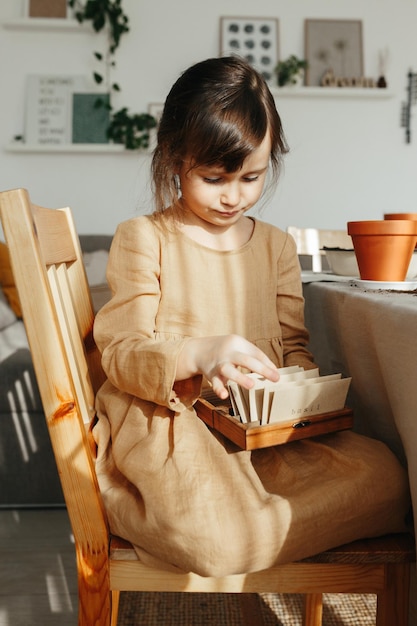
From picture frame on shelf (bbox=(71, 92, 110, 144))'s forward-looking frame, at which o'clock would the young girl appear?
The young girl is roughly at 12 o'clock from the picture frame on shelf.

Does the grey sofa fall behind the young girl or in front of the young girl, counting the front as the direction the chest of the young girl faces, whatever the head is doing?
behind

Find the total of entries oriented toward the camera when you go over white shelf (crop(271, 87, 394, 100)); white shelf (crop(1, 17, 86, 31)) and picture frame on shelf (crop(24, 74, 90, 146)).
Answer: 3

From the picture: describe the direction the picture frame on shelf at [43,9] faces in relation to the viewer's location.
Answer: facing the viewer

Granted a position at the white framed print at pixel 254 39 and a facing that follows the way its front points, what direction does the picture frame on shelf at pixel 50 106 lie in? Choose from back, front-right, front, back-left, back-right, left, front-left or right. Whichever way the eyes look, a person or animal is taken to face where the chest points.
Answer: right

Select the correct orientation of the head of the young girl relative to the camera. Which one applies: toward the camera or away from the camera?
toward the camera

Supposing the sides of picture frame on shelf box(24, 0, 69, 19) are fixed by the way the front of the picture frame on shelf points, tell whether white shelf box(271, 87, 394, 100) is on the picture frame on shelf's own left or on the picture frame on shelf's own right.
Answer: on the picture frame on shelf's own left

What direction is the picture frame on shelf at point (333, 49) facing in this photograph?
toward the camera

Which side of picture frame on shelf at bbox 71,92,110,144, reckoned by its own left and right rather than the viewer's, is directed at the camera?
front

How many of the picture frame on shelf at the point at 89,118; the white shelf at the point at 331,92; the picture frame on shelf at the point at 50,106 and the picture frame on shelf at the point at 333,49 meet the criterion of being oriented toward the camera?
4
